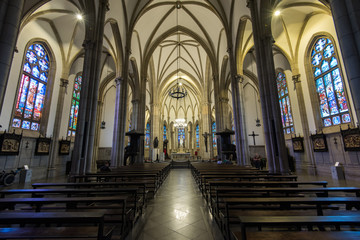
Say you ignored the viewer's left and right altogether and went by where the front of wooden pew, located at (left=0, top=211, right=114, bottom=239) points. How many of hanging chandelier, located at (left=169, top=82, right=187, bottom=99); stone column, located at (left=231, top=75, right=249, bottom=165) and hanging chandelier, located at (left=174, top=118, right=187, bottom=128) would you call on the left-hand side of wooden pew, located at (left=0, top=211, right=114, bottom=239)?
0

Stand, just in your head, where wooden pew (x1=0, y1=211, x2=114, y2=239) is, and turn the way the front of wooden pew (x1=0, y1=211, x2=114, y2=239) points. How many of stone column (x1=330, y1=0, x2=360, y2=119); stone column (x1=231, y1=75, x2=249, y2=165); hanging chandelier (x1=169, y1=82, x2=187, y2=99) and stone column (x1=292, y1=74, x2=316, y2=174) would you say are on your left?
0

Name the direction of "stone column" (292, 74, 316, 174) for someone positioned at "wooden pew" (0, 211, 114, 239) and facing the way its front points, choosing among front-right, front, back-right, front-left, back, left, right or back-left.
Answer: right

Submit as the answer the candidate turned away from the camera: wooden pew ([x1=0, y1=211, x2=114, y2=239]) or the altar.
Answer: the wooden pew

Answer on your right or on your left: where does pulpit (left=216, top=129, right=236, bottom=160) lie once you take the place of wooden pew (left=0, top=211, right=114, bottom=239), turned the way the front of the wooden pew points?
on your right

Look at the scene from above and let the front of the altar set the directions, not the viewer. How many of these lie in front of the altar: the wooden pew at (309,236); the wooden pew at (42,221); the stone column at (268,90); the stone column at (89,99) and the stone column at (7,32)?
5

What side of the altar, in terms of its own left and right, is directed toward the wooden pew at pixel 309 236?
front

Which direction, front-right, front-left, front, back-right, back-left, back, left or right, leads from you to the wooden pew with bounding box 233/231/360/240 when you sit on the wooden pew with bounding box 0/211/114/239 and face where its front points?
back-right

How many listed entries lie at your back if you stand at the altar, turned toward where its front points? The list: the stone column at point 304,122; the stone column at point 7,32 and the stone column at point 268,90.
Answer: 0

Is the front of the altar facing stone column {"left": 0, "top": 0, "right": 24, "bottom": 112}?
yes

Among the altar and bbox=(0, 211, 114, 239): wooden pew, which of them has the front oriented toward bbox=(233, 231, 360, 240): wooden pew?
the altar

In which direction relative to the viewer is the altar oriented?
toward the camera

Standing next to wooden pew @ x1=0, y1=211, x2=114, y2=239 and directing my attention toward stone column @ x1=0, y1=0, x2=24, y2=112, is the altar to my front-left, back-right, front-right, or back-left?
front-right

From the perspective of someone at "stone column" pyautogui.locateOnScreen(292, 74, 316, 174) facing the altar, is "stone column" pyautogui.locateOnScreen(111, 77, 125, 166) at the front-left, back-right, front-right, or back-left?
front-left

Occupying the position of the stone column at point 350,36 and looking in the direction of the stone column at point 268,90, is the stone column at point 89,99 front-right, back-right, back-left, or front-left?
front-left

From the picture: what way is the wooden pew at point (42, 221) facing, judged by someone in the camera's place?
facing away from the viewer

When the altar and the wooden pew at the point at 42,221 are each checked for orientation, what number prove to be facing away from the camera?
1

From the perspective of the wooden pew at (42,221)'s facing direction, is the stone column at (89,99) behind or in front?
in front

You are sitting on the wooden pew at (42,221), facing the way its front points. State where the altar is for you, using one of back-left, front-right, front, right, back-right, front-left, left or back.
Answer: front-right

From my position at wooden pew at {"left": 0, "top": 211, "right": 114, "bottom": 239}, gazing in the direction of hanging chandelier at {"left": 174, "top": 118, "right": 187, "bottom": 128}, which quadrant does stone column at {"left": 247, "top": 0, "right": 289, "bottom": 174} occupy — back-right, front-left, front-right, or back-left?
front-right
